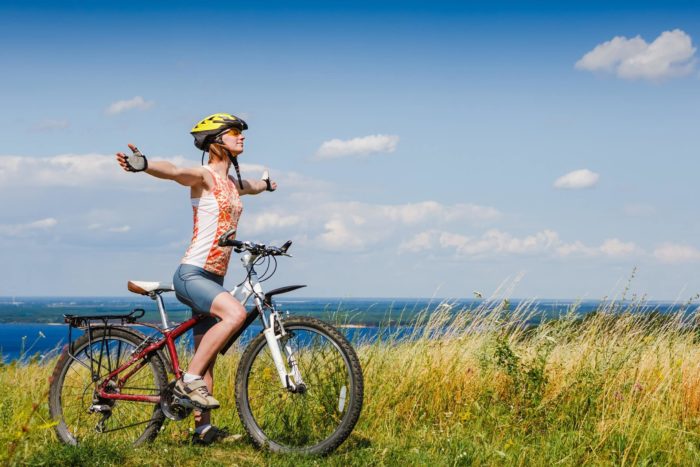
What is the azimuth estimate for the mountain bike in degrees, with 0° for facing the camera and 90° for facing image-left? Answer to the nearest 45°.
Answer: approximately 270°

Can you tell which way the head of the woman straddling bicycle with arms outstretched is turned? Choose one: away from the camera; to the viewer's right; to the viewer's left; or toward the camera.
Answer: to the viewer's right
